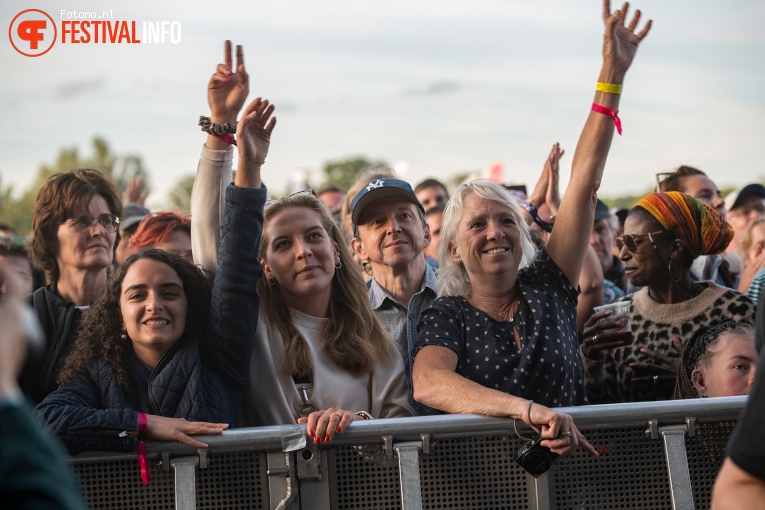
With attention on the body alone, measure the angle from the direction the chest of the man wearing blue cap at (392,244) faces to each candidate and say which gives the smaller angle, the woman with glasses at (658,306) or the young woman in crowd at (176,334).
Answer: the young woman in crowd

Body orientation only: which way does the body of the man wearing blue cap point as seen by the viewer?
toward the camera

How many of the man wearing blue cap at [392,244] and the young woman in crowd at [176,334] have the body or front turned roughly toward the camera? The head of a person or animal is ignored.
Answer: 2

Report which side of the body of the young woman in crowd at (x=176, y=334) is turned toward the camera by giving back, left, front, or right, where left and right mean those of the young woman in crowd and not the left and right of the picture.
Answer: front

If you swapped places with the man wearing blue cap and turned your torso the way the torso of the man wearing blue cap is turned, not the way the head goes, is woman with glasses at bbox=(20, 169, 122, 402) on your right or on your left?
on your right

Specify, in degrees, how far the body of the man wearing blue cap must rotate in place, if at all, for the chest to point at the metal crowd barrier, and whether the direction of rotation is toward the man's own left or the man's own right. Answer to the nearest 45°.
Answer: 0° — they already face it

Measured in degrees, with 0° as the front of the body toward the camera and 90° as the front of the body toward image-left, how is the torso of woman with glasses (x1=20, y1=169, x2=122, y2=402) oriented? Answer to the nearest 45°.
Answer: approximately 315°

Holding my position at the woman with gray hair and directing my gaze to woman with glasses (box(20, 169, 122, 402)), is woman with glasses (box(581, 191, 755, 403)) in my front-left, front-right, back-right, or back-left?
back-right

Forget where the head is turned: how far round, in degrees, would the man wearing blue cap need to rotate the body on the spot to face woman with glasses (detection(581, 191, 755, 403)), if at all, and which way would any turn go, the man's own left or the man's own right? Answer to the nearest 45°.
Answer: approximately 90° to the man's own left

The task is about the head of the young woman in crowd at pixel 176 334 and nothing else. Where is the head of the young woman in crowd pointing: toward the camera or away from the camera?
toward the camera

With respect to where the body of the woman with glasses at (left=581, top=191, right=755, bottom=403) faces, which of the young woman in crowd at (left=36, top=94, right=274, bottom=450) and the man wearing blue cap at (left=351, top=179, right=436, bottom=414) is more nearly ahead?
the young woman in crowd
